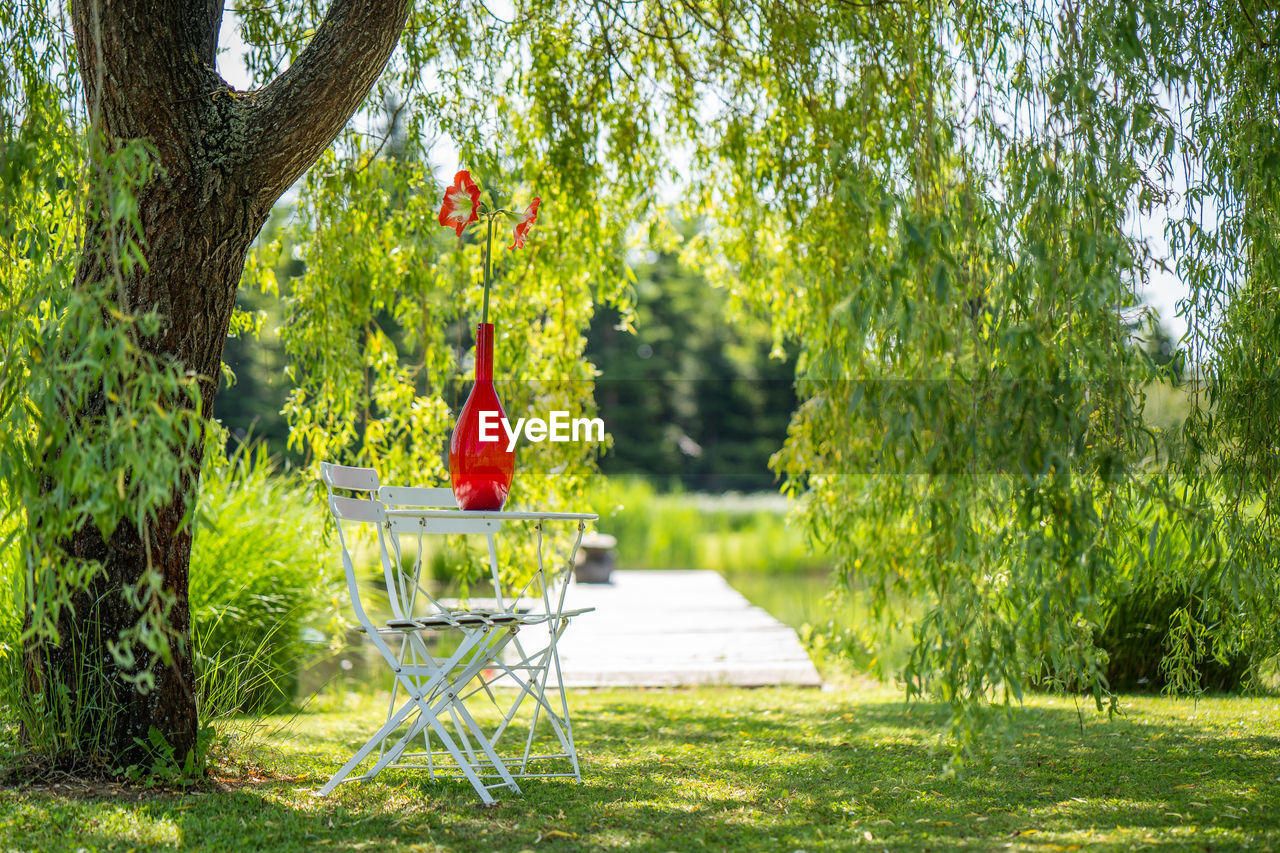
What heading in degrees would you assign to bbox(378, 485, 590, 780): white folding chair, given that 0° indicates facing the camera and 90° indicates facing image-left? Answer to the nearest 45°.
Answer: approximately 315°
